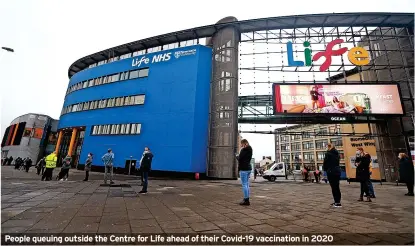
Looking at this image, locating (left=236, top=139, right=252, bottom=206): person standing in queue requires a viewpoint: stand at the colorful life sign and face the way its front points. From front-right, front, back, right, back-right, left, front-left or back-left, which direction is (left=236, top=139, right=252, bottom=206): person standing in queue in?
front

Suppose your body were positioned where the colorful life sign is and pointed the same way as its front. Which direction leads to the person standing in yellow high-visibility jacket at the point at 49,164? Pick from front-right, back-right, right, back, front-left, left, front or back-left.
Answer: front-right

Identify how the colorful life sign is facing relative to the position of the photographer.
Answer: facing the viewer

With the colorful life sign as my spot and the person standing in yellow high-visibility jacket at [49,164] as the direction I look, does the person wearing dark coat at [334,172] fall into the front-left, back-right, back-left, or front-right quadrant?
front-left

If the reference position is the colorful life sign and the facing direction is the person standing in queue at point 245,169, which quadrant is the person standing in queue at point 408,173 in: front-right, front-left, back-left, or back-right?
front-left

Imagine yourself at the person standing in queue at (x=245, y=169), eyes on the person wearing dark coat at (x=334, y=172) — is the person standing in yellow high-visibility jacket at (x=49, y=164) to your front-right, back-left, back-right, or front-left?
back-left

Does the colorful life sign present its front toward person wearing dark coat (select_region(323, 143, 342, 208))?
yes

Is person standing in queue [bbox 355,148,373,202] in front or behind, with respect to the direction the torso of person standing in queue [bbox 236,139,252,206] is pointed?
behind

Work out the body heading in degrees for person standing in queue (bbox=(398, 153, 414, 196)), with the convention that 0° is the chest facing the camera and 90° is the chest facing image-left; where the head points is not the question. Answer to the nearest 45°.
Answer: approximately 90°
